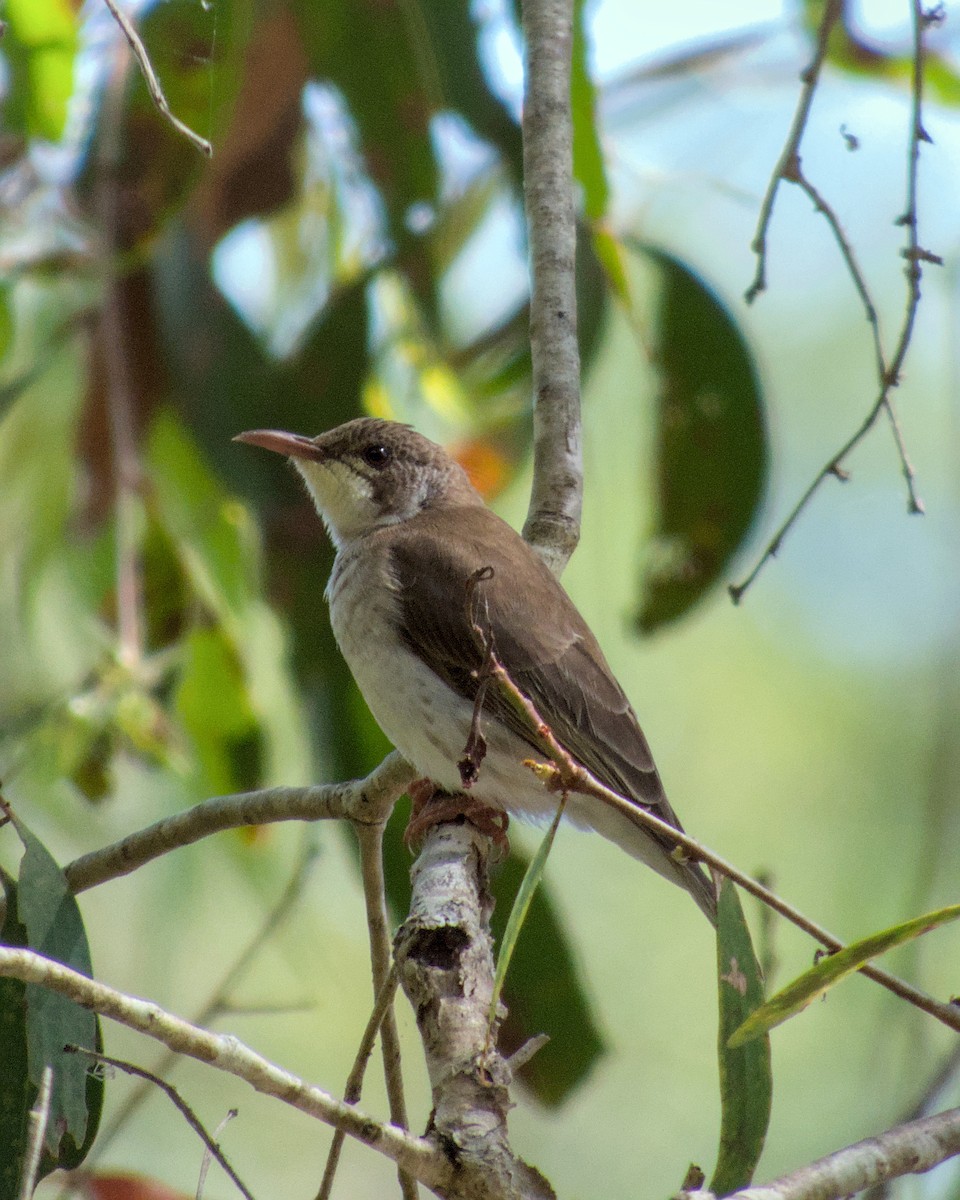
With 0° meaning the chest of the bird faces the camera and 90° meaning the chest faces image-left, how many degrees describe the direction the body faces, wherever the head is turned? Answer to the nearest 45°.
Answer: approximately 90°

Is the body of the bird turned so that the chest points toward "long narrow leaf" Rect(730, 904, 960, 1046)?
no

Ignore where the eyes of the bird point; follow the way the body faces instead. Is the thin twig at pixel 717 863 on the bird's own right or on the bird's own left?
on the bird's own left

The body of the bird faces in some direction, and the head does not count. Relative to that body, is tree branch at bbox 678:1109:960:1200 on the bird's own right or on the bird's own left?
on the bird's own left

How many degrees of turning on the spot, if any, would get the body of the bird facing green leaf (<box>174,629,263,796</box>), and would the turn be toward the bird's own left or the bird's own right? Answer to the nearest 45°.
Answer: approximately 45° to the bird's own right
